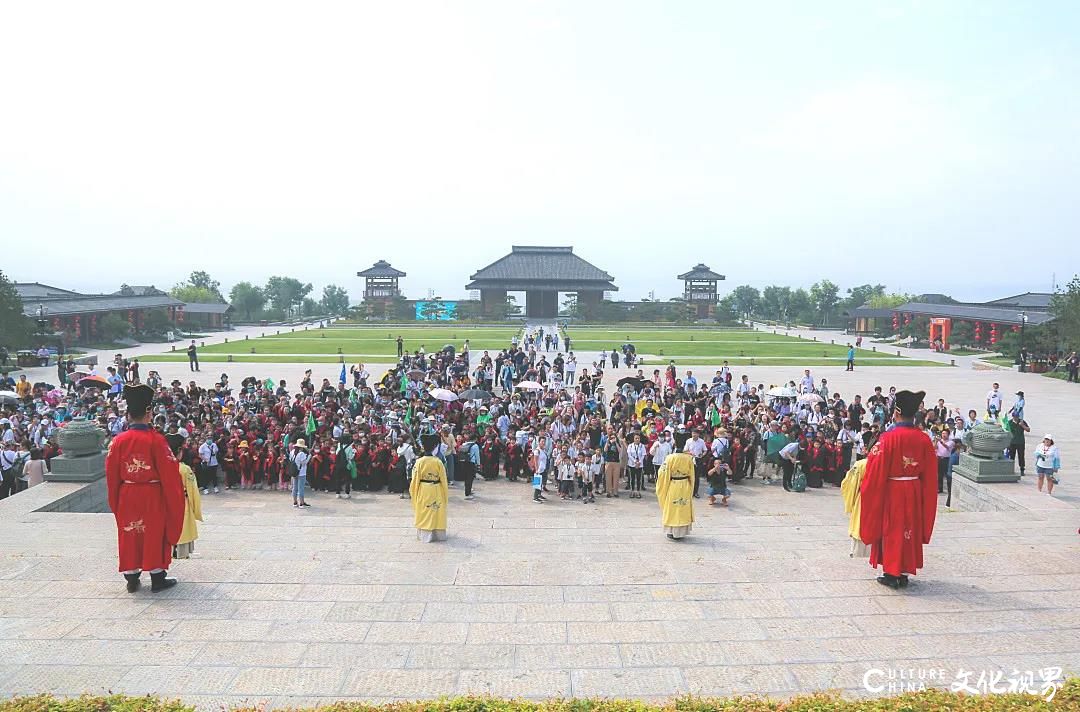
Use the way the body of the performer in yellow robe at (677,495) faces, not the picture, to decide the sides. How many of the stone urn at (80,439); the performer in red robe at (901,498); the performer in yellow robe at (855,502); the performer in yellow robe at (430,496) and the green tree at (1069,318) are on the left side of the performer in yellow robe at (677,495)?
2

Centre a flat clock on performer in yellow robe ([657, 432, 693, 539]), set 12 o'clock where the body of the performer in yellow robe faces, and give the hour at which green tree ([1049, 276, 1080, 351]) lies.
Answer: The green tree is roughly at 1 o'clock from the performer in yellow robe.

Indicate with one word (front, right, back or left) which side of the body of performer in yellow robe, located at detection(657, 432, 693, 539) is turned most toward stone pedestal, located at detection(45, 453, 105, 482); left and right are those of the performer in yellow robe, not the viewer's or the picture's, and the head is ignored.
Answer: left

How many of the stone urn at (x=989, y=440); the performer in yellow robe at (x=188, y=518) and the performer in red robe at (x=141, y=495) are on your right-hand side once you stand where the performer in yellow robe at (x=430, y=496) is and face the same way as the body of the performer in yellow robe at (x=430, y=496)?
1

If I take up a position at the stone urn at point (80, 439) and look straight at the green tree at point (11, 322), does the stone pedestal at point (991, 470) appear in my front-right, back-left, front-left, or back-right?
back-right

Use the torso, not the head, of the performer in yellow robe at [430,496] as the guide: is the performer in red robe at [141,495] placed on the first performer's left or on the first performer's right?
on the first performer's left

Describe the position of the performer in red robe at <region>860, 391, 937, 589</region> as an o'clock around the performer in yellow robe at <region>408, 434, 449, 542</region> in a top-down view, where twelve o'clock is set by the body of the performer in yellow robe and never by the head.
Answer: The performer in red robe is roughly at 4 o'clock from the performer in yellow robe.

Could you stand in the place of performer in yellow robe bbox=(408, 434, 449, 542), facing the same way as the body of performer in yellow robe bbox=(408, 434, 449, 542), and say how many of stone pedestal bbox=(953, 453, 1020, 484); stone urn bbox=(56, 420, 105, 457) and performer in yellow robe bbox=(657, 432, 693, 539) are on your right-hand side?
2

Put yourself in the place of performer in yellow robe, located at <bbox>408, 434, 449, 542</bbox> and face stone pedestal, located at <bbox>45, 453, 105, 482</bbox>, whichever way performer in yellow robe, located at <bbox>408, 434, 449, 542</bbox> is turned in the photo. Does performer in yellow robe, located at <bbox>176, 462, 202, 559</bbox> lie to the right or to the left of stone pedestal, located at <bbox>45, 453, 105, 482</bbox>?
left

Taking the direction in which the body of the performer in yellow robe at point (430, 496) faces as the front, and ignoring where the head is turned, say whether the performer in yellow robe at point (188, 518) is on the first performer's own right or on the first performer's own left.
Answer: on the first performer's own left

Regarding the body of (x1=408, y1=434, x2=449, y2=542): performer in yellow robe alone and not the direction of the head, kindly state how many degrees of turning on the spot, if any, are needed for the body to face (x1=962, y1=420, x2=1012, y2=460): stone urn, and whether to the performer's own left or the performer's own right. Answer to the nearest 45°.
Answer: approximately 90° to the performer's own right

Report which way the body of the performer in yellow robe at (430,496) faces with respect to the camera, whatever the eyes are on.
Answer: away from the camera

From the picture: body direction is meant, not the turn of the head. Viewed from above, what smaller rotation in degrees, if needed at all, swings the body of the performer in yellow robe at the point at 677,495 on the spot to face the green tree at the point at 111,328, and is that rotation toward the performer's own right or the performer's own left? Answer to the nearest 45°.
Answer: approximately 45° to the performer's own left

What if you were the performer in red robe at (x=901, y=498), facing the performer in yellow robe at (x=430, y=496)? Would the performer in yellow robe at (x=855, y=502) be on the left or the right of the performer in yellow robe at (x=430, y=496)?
right

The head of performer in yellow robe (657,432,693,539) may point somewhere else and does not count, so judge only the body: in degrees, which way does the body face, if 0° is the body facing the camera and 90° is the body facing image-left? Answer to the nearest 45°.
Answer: approximately 180°

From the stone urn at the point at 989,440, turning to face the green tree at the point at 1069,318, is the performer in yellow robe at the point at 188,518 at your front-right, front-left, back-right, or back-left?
back-left

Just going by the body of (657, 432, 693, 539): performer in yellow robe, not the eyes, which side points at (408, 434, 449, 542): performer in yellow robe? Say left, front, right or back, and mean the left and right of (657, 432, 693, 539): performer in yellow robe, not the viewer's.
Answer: left
